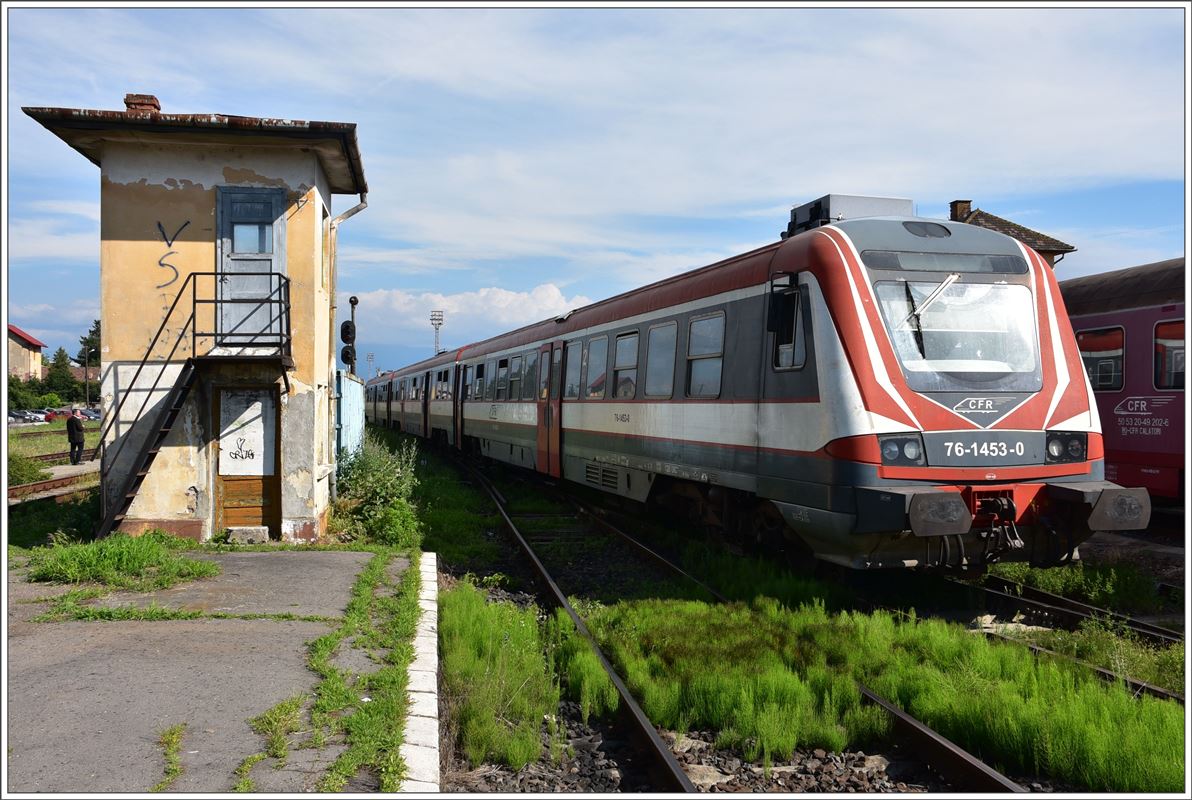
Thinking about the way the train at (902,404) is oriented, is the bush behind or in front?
behind

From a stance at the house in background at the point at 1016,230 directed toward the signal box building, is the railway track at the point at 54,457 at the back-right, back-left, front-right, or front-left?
front-right

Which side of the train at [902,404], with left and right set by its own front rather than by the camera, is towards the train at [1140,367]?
left

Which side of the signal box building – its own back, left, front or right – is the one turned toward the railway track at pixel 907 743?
front

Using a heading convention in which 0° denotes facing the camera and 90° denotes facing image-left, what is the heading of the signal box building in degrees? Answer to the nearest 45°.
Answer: approximately 0°

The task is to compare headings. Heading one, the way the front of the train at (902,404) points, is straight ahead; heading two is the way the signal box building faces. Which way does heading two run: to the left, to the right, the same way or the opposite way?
the same way

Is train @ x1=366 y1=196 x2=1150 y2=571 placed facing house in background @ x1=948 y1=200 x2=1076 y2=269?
no

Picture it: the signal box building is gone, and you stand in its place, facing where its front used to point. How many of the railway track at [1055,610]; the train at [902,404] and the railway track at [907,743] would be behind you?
0

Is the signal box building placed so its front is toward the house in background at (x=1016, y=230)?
no

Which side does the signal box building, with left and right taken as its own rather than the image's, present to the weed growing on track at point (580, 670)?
front

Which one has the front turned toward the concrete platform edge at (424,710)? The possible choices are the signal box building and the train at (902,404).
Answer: the signal box building

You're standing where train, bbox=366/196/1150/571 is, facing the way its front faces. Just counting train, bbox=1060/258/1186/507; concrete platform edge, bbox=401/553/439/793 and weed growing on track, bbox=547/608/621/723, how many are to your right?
2

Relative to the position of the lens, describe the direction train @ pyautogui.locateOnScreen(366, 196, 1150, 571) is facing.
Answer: facing the viewer and to the right of the viewer

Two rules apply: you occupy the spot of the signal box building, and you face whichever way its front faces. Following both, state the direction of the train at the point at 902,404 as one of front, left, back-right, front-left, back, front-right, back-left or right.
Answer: front-left

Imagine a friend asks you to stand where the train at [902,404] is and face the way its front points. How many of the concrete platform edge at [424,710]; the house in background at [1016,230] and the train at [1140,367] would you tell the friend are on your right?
1

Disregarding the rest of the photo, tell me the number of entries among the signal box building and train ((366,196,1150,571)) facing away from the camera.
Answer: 0

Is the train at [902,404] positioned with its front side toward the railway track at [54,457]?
no
